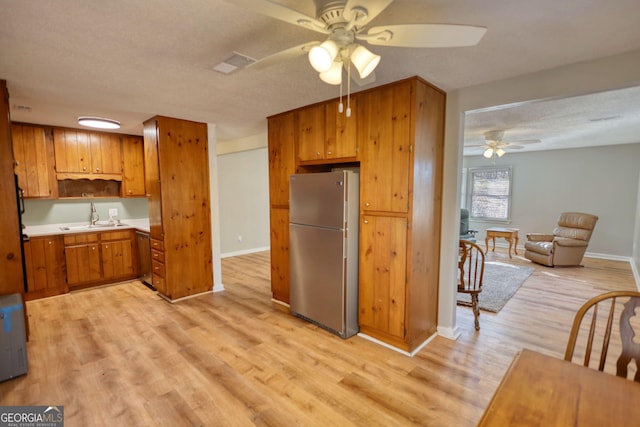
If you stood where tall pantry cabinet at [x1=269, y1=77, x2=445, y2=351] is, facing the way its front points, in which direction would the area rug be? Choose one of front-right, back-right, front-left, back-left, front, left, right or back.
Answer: back

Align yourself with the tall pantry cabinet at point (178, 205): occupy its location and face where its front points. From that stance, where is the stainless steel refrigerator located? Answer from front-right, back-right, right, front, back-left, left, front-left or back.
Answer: back-left

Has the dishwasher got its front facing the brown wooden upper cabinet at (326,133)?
no

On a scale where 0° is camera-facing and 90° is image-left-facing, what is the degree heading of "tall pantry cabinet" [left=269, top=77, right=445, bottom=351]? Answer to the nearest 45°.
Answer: approximately 45°

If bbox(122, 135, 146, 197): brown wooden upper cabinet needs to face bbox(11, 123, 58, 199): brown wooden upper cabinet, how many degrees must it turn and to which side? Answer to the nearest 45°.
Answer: approximately 90° to its right

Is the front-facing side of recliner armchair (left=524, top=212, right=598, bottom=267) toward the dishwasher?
yes

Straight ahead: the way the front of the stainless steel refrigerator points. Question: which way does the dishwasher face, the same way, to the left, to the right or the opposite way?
the same way

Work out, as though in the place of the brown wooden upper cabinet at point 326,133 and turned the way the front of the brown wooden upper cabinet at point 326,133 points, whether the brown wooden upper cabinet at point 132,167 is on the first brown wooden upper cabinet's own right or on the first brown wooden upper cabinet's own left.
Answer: on the first brown wooden upper cabinet's own right

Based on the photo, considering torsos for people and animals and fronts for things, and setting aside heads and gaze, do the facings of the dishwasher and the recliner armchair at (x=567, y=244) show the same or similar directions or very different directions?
same or similar directions

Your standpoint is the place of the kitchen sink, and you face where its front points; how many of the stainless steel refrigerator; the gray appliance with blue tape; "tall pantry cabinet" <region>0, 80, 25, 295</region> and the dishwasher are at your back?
0

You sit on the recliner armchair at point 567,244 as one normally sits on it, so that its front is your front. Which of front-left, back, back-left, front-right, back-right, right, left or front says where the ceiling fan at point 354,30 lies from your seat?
front-left

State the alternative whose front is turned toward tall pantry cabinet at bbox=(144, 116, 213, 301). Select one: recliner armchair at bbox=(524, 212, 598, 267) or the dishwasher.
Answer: the recliner armchair

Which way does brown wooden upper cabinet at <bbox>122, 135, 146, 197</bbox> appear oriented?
toward the camera

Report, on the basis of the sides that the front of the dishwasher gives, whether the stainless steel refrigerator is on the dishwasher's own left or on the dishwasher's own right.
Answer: on the dishwasher's own left

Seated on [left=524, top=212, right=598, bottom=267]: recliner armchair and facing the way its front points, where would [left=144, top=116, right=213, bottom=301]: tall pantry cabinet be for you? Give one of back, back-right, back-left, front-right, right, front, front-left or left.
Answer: front
